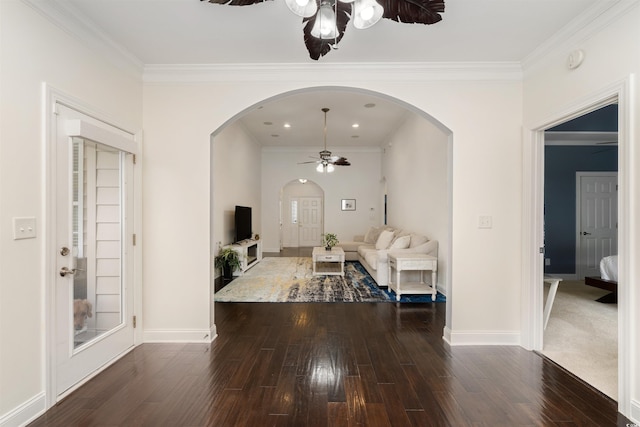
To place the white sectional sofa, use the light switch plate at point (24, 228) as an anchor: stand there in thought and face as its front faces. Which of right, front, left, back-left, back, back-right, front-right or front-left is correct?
front-left

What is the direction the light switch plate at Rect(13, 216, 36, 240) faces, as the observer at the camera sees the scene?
facing the viewer and to the right of the viewer

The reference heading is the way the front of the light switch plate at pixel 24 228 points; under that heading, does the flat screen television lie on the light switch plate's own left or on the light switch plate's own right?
on the light switch plate's own left

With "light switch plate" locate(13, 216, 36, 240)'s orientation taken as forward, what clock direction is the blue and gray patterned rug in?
The blue and gray patterned rug is roughly at 10 o'clock from the light switch plate.

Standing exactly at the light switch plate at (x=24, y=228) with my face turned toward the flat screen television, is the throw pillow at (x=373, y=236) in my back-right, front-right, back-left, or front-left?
front-right

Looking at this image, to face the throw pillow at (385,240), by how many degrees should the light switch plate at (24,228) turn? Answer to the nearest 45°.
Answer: approximately 45° to its left

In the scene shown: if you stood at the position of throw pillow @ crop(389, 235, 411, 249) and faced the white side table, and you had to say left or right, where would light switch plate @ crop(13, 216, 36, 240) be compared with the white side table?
right

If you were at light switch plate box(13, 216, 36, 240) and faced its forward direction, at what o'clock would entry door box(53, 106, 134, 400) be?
The entry door is roughly at 9 o'clock from the light switch plate.

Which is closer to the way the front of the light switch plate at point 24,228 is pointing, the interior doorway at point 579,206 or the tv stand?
the interior doorway

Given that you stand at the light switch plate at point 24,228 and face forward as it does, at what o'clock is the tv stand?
The tv stand is roughly at 9 o'clock from the light switch plate.

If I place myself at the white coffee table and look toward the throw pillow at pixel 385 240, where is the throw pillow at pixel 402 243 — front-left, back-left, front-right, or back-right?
front-right

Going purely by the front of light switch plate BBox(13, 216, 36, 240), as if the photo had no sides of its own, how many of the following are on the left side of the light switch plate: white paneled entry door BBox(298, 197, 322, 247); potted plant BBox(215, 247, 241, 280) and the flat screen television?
3

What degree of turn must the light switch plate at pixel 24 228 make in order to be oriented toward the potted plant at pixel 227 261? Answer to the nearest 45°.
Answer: approximately 90° to its left

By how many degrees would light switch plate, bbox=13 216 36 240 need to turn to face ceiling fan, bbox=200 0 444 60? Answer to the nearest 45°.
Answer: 0° — it already faces it

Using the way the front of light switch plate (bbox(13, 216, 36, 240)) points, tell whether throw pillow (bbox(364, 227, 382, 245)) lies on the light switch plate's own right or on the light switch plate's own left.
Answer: on the light switch plate's own left

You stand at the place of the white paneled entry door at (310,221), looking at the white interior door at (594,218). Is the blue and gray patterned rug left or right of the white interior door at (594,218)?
right
